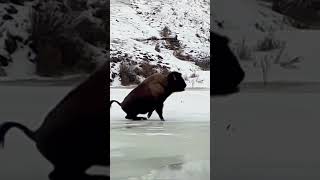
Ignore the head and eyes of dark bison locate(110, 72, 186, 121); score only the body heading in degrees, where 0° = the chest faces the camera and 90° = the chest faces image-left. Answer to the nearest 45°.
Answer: approximately 270°
